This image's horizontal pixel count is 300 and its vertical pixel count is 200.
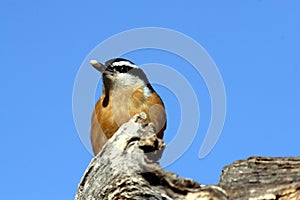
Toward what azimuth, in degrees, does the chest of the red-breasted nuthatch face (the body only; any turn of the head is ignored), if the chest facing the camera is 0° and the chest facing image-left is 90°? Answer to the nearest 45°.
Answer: approximately 45°
